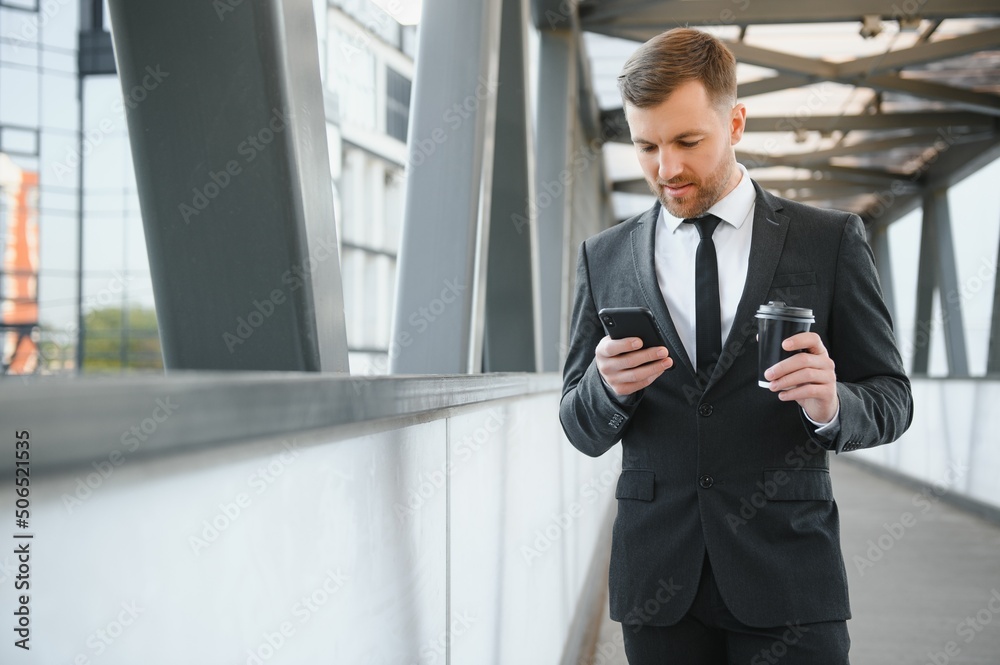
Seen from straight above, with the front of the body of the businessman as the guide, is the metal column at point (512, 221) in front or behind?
behind

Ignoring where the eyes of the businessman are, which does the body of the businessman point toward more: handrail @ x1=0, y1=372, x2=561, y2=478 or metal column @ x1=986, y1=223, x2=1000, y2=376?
the handrail

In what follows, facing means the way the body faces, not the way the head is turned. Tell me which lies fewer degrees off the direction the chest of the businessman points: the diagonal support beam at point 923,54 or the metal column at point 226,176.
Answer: the metal column

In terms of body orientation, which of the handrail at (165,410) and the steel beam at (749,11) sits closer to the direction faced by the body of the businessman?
the handrail

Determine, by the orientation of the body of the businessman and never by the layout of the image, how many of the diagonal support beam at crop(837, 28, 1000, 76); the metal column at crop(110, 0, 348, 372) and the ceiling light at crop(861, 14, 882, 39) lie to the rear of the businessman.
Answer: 2

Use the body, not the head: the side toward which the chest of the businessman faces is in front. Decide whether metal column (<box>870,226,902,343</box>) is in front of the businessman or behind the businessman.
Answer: behind

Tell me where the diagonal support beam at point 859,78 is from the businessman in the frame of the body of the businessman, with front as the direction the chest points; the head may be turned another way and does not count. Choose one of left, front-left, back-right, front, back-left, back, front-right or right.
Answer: back

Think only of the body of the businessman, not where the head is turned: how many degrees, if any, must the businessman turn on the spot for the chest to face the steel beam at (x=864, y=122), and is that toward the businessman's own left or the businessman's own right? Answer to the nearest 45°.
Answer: approximately 180°

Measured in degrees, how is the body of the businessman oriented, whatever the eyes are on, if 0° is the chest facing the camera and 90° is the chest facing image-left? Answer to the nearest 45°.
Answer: approximately 0°

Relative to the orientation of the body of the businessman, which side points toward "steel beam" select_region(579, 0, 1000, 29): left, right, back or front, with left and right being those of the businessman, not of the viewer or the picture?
back

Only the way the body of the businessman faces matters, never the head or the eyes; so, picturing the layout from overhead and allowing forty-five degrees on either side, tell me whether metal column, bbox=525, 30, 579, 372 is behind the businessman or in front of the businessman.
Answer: behind

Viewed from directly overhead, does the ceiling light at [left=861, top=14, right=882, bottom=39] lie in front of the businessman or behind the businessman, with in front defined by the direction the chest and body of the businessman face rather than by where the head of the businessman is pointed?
behind
